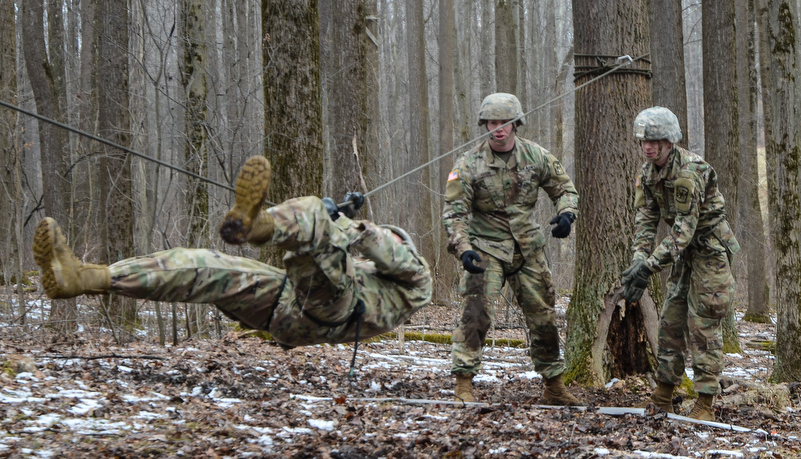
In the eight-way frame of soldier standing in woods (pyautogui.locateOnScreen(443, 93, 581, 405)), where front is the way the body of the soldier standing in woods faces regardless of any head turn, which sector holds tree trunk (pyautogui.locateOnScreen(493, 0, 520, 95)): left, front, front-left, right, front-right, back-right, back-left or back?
back

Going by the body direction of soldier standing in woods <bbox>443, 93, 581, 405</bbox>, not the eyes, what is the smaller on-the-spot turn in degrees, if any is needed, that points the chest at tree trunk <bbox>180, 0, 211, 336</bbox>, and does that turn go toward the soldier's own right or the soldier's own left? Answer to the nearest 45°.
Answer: approximately 135° to the soldier's own right

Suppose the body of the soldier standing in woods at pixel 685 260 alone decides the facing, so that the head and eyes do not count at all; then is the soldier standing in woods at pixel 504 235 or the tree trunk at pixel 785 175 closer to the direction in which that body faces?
the soldier standing in woods

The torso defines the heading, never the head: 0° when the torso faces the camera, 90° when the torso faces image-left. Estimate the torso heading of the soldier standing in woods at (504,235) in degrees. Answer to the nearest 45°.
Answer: approximately 0°

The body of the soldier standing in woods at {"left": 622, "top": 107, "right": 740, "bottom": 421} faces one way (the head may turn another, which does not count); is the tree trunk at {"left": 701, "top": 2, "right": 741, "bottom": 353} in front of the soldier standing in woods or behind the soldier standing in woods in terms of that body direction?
behind

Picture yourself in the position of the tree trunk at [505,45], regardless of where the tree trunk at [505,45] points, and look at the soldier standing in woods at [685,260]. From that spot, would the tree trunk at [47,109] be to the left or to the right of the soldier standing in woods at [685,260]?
right

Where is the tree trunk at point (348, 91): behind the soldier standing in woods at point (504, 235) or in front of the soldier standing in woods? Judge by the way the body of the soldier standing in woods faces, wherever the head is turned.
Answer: behind

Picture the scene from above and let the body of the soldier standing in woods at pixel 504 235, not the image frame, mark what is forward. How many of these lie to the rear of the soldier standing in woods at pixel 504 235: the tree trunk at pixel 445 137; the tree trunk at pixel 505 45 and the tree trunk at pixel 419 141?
3

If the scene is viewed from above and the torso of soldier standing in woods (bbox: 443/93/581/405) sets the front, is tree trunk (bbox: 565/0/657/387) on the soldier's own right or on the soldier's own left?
on the soldier's own left

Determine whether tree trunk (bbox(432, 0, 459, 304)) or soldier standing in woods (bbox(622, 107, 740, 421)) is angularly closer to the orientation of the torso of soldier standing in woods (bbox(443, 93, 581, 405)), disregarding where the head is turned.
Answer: the soldier standing in woods

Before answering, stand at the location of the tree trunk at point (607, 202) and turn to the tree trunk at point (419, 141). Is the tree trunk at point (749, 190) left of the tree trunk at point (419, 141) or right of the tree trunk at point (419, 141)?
right
